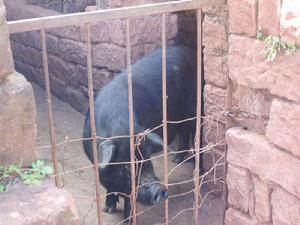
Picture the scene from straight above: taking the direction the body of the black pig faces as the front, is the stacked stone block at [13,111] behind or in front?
in front

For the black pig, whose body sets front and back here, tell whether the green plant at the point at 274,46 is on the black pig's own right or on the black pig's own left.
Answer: on the black pig's own left

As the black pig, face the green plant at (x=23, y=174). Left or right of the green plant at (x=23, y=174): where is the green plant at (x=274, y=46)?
left

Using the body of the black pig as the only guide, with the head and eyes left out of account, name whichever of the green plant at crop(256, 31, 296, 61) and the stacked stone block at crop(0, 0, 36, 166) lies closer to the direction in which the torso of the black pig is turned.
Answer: the stacked stone block
